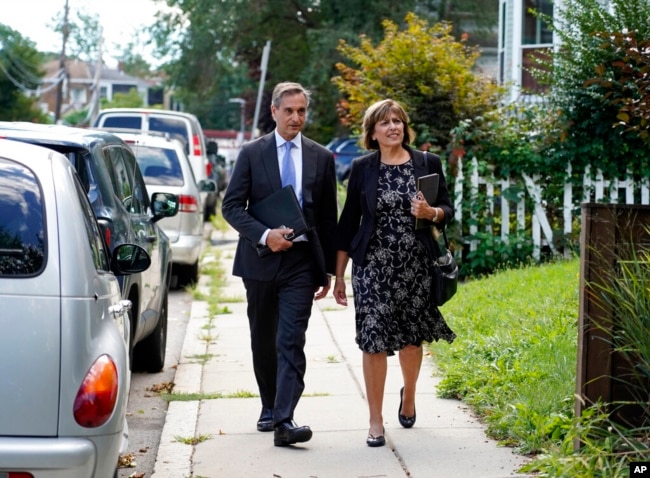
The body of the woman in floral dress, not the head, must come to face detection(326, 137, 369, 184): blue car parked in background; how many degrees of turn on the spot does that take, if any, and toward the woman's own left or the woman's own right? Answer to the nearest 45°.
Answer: approximately 180°

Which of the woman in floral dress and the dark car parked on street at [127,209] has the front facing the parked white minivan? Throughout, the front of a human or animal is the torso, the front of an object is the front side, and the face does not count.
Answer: the dark car parked on street

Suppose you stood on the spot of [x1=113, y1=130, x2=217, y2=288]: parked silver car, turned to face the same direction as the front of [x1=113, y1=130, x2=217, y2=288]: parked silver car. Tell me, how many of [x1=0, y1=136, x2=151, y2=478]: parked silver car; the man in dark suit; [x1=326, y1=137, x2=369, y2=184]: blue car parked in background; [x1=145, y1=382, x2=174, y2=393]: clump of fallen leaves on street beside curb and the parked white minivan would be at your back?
3

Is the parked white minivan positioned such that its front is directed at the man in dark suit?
no

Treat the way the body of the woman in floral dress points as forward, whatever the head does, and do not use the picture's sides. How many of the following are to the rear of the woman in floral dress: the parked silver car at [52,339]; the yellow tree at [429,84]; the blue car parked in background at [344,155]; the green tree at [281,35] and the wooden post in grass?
3

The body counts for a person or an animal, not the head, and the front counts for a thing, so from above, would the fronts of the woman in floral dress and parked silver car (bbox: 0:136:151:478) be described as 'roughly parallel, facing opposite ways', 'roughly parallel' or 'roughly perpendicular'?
roughly parallel, facing opposite ways

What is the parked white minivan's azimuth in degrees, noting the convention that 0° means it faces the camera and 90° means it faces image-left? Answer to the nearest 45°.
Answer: approximately 180°

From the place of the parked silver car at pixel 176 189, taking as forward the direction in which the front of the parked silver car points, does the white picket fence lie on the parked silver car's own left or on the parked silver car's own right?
on the parked silver car's own right

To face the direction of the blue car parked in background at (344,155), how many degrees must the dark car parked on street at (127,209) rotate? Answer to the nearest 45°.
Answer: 0° — it already faces it

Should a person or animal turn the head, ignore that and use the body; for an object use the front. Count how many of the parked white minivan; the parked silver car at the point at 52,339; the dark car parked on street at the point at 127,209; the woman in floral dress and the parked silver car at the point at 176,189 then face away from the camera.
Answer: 4

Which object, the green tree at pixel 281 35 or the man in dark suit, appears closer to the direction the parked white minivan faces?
the green tree

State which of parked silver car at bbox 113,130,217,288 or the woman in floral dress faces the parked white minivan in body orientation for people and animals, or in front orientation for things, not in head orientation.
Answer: the parked silver car

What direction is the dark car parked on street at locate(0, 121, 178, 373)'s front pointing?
away from the camera

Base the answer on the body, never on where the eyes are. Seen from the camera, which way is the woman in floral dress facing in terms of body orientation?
toward the camera

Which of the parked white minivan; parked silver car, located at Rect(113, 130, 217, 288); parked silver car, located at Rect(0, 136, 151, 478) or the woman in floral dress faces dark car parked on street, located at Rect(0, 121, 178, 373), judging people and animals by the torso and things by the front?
parked silver car, located at Rect(0, 136, 151, 478)

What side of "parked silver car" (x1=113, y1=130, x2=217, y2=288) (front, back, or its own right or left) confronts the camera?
back

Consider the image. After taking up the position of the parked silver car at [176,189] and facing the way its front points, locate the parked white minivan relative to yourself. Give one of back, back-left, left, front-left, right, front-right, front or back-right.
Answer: front

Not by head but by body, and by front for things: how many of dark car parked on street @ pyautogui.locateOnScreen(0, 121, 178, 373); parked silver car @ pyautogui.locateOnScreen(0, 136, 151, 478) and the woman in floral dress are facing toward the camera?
1

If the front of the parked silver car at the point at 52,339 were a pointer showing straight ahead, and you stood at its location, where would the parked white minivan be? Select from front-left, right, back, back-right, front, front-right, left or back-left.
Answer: front

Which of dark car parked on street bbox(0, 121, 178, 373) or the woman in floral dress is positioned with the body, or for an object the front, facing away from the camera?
the dark car parked on street

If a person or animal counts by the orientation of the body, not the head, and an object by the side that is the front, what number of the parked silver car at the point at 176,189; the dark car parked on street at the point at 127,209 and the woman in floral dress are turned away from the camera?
2

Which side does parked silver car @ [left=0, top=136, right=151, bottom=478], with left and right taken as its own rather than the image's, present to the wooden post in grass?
right
